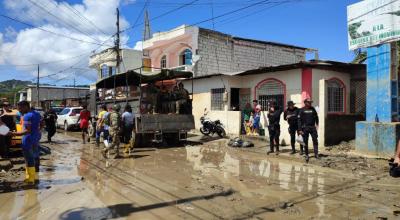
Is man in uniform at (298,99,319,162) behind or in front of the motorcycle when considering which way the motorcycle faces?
behind

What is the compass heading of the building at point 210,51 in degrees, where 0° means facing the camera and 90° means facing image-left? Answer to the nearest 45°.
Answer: approximately 45°

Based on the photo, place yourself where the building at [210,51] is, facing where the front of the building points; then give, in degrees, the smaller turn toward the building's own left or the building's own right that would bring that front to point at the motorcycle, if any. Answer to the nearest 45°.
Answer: approximately 45° to the building's own left

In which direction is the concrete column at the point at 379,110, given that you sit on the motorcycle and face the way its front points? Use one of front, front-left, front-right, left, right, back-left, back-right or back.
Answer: back

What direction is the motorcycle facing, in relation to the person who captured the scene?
facing away from the viewer and to the left of the viewer

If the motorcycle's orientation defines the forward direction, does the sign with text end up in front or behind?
behind
